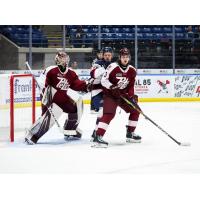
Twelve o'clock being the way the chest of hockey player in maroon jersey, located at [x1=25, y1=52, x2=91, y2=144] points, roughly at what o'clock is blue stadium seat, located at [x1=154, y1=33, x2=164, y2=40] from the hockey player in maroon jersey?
The blue stadium seat is roughly at 8 o'clock from the hockey player in maroon jersey.

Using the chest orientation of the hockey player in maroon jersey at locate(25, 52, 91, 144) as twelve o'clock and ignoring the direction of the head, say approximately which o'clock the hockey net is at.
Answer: The hockey net is roughly at 5 o'clock from the hockey player in maroon jersey.

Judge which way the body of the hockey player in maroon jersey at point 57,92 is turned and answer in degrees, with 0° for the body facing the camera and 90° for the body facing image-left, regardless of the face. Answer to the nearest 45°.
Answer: approximately 315°

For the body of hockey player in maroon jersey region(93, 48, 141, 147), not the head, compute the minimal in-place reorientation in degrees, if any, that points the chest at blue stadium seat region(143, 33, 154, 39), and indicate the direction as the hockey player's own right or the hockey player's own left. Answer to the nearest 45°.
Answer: approximately 135° to the hockey player's own left

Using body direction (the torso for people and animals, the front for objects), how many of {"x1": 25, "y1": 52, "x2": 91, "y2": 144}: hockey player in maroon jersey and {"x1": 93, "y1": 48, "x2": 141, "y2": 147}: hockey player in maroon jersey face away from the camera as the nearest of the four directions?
0

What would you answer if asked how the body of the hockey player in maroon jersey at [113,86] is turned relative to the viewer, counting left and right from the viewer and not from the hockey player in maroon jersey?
facing the viewer and to the right of the viewer

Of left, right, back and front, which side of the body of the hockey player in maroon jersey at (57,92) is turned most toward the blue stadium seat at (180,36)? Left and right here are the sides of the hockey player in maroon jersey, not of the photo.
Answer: left
